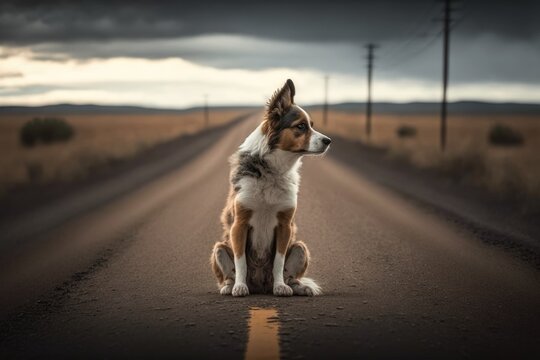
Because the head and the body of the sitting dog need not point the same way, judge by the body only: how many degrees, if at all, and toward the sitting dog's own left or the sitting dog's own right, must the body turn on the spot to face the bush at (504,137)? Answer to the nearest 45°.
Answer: approximately 135° to the sitting dog's own left

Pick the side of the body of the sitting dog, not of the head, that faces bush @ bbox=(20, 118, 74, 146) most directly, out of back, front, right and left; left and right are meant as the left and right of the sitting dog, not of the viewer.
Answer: back

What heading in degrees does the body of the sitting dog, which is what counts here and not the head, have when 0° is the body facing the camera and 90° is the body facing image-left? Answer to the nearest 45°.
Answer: approximately 0°
